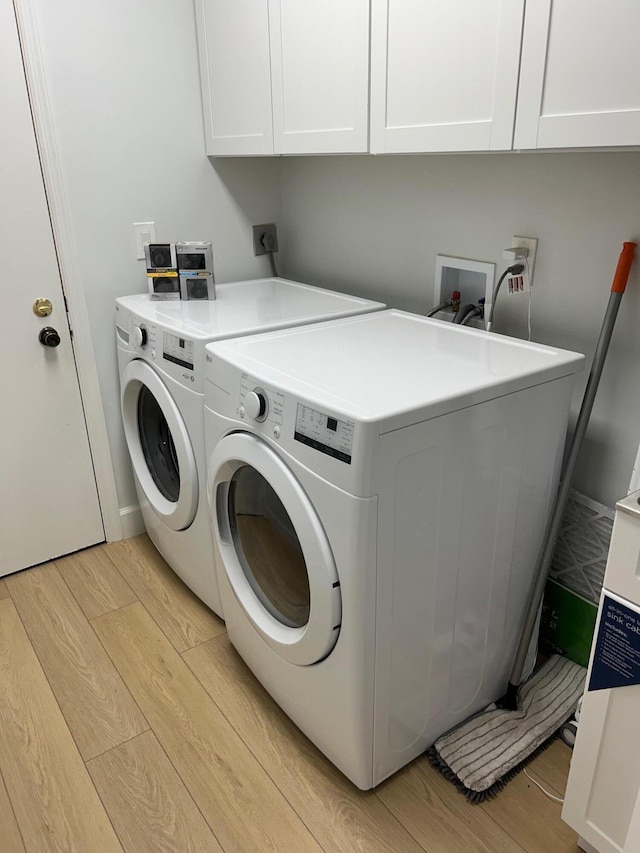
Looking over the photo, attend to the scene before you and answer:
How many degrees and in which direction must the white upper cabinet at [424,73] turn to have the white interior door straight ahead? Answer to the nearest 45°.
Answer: approximately 45° to its right

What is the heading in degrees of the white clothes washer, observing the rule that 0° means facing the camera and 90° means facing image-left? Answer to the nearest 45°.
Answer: approximately 45°

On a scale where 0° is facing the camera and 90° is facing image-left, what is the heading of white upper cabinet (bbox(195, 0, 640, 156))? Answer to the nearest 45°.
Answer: approximately 45°

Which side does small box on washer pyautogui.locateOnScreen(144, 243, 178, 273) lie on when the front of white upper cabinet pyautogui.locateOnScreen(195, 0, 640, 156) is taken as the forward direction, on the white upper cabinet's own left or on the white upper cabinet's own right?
on the white upper cabinet's own right

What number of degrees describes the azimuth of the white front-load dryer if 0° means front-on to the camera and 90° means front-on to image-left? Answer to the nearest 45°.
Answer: approximately 45°
